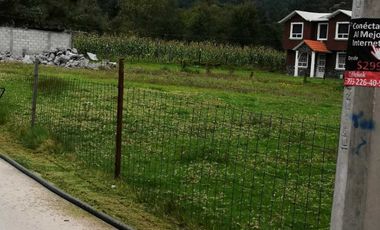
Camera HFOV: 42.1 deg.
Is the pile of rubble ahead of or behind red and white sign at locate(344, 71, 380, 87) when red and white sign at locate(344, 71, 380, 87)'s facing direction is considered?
behind

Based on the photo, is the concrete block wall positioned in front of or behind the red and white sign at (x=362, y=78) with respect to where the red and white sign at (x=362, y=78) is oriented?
behind

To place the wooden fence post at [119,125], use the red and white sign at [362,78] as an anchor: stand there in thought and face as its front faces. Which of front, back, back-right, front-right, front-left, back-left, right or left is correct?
back-right

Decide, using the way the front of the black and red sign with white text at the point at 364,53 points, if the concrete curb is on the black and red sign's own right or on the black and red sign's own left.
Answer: on the black and red sign's own right

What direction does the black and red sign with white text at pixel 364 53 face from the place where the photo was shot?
facing the viewer

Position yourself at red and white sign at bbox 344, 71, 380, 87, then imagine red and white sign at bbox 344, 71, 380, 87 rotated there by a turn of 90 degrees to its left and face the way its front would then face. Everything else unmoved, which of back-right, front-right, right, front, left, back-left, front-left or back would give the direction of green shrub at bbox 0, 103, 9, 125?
back-left

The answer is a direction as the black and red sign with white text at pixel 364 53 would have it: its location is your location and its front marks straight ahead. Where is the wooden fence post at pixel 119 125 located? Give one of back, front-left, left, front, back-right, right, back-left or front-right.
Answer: back-right
